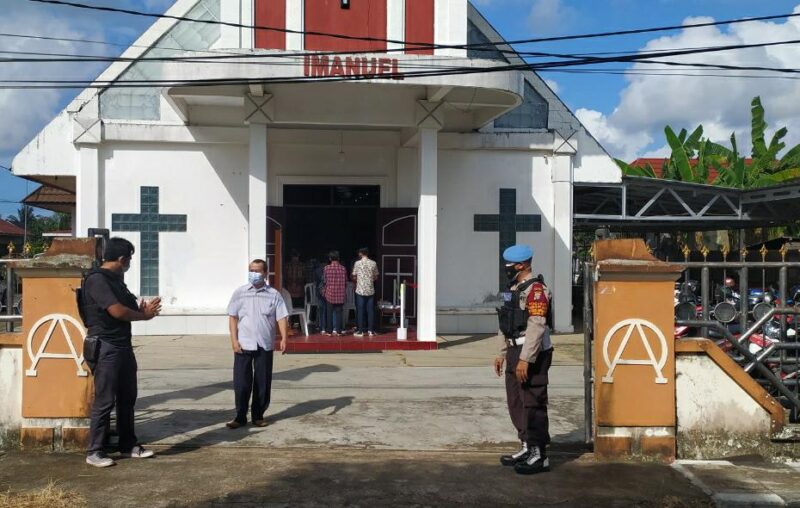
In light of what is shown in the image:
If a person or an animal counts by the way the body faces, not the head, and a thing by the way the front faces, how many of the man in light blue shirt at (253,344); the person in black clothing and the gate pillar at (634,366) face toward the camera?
2

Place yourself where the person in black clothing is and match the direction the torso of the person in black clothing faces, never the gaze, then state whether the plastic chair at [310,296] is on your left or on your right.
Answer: on your left

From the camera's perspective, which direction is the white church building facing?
toward the camera

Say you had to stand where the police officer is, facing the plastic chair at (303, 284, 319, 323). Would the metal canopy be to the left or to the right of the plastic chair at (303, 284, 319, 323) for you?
right

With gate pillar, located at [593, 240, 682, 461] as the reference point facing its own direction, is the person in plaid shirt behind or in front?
behind

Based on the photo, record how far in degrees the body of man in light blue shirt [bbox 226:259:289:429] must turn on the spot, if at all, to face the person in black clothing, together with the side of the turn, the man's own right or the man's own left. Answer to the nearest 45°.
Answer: approximately 45° to the man's own right

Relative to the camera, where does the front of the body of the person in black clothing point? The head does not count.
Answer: to the viewer's right

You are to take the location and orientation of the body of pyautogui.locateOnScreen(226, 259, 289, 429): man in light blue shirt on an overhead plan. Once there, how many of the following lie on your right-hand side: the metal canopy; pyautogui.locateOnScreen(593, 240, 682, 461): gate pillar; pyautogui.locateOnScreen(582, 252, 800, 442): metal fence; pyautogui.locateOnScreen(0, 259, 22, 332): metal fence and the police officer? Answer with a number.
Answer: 1

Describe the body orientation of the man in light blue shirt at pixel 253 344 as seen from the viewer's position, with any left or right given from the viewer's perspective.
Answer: facing the viewer

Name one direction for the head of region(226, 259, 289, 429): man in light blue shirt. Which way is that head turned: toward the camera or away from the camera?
toward the camera

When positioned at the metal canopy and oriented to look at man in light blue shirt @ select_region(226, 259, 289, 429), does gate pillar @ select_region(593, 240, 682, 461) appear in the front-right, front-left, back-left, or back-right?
front-left

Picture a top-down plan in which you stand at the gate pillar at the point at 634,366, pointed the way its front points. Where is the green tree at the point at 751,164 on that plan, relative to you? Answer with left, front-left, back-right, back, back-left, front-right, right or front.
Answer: back

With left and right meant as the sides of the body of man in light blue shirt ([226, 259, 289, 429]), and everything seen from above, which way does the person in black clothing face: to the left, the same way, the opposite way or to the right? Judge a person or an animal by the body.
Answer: to the left

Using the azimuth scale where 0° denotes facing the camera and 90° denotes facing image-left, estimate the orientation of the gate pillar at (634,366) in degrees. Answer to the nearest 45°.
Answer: approximately 0°

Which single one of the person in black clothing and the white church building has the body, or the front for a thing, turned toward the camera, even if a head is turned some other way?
the white church building
